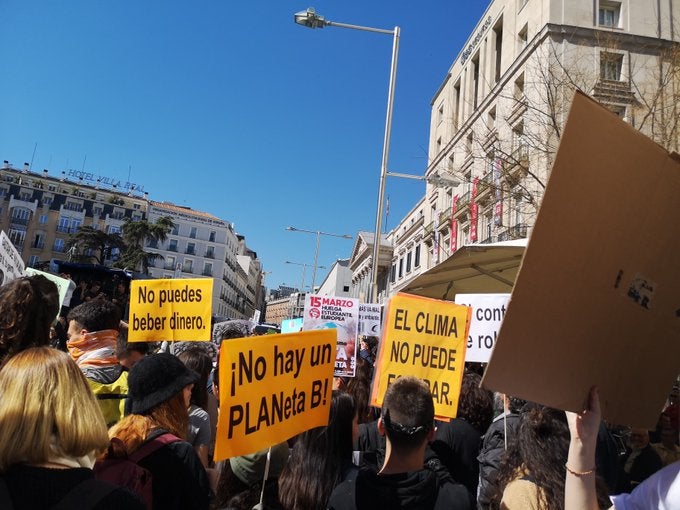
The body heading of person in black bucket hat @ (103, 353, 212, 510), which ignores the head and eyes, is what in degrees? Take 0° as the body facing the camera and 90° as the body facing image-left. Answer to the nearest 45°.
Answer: approximately 225°

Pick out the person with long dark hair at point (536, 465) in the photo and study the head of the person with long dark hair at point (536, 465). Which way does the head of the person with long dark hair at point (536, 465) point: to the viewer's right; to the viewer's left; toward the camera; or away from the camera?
away from the camera

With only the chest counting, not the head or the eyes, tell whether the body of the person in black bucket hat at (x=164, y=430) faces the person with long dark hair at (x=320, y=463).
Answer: no

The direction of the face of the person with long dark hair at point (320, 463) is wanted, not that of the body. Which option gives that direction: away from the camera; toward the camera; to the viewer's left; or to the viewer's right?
away from the camera

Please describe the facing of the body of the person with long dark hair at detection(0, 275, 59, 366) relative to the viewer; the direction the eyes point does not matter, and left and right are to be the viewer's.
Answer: facing away from the viewer

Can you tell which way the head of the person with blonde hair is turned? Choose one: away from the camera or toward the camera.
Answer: away from the camera

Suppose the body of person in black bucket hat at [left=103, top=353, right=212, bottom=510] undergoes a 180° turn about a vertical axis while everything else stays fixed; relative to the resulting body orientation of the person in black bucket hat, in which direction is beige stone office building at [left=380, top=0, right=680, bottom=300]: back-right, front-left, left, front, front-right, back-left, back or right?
back

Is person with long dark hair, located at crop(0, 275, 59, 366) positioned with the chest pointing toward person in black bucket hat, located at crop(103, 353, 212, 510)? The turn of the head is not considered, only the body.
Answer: no

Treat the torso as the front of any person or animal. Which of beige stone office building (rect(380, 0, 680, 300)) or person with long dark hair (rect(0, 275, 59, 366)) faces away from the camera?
the person with long dark hair

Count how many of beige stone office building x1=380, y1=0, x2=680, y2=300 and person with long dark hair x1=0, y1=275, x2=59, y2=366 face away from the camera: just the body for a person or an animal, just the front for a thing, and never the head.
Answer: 1

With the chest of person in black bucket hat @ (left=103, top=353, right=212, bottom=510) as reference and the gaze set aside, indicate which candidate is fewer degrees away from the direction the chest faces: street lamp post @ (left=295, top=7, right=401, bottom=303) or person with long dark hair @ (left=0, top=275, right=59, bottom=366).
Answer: the street lamp post

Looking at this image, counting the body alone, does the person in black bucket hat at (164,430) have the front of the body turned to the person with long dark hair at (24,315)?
no

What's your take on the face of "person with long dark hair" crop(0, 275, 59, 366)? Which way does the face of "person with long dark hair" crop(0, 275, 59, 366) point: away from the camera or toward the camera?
away from the camera

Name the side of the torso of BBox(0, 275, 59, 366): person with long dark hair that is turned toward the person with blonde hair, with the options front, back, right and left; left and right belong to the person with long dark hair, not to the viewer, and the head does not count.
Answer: back
